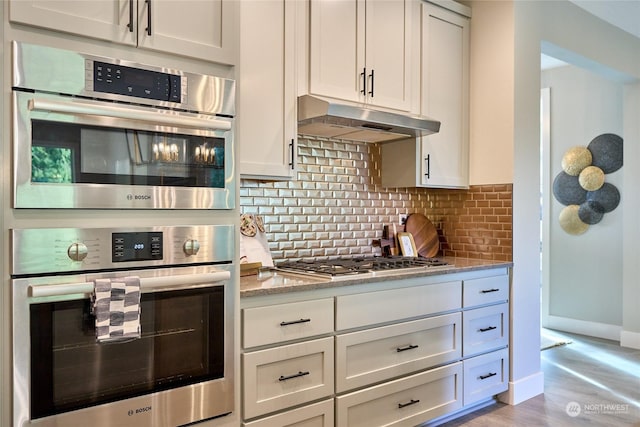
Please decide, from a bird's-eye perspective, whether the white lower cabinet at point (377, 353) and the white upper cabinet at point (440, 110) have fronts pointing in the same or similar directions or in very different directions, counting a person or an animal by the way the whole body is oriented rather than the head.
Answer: same or similar directions

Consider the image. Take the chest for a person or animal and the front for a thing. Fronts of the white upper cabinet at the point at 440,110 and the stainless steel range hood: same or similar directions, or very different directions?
same or similar directions

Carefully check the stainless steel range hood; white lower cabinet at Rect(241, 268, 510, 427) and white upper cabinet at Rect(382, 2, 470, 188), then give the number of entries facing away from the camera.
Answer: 0

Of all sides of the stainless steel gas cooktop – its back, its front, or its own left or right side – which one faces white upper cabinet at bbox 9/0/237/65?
right

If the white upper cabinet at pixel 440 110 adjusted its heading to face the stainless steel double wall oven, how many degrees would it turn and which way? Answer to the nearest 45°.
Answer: approximately 90° to its right

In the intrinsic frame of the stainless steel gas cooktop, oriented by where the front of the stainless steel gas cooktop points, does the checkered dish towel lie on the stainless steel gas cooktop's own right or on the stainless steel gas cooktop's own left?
on the stainless steel gas cooktop's own right

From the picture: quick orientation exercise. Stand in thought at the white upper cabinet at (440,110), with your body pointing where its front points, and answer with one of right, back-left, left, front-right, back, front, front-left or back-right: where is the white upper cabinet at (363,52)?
right

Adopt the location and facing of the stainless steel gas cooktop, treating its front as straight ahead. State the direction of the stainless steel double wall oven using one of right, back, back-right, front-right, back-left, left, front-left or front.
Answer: right

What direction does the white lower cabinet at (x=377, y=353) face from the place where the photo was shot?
facing the viewer and to the right of the viewer

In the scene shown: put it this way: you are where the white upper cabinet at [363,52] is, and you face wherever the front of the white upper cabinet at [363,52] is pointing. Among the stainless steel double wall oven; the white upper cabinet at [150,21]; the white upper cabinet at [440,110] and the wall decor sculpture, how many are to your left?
2
